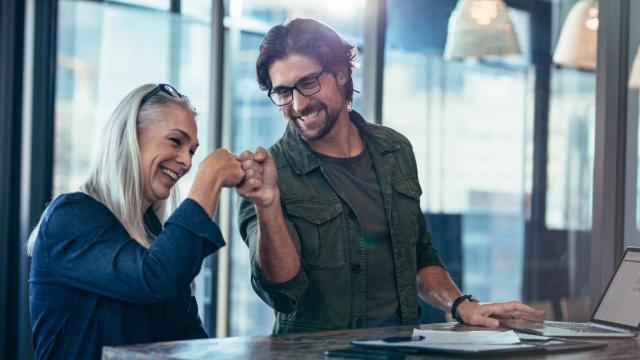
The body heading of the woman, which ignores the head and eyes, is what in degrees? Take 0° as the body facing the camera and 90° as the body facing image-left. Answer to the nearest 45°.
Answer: approximately 270°

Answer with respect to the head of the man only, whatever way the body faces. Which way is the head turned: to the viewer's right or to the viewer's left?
to the viewer's left

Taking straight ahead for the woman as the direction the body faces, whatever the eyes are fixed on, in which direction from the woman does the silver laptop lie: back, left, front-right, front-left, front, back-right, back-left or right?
front

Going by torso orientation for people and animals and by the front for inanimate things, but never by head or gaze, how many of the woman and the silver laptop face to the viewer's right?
1

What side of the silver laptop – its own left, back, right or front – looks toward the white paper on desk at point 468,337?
front

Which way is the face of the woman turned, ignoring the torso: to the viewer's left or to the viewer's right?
to the viewer's right

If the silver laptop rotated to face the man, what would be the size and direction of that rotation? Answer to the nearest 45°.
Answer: approximately 45° to its right

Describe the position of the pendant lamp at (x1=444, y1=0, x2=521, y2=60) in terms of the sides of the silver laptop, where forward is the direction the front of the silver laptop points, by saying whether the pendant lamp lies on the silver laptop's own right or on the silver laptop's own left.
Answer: on the silver laptop's own right

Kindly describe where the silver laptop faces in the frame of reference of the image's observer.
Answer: facing the viewer and to the left of the viewer

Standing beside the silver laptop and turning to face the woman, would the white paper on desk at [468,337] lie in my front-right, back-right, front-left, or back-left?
front-left

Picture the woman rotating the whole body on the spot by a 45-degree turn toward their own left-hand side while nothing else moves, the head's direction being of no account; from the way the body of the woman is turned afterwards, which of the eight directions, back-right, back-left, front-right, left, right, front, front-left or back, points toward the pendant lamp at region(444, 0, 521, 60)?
front

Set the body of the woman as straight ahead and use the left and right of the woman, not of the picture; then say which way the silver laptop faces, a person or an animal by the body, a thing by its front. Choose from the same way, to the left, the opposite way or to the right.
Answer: the opposite way
